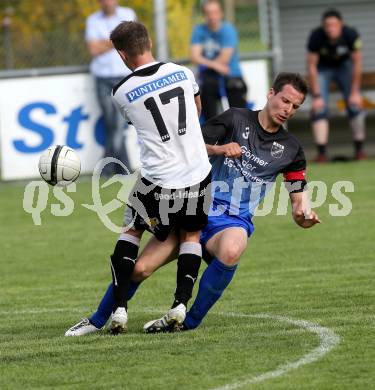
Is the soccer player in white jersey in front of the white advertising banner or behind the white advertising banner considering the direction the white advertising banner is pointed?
in front

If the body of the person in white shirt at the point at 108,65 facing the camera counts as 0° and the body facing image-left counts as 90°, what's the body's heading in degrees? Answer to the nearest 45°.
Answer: approximately 0°

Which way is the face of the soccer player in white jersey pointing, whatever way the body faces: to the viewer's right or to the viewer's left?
to the viewer's left

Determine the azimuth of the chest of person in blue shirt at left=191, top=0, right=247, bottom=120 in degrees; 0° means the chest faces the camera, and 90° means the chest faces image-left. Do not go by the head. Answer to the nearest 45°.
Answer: approximately 0°

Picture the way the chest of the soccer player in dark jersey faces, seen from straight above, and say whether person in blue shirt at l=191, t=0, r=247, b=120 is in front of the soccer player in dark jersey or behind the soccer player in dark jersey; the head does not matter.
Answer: behind

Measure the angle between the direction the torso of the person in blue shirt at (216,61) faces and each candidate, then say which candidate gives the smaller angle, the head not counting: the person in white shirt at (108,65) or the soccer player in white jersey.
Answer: the soccer player in white jersey

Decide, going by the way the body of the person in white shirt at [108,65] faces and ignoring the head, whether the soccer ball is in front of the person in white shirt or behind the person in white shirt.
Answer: in front

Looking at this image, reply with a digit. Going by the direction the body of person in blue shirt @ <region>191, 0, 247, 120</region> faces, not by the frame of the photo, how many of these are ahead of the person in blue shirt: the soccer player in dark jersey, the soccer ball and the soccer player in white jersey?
3
